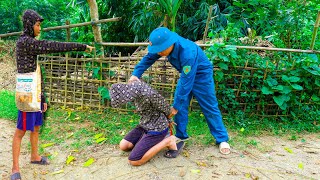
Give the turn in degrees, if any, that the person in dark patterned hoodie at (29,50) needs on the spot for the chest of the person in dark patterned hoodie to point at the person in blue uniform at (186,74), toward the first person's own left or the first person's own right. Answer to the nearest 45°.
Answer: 0° — they already face them

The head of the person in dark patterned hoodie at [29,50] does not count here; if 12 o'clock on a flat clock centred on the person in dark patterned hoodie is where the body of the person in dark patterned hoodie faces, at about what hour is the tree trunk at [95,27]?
The tree trunk is roughly at 10 o'clock from the person in dark patterned hoodie.

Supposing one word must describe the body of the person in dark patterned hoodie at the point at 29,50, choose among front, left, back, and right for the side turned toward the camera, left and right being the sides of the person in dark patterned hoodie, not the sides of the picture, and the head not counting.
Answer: right
